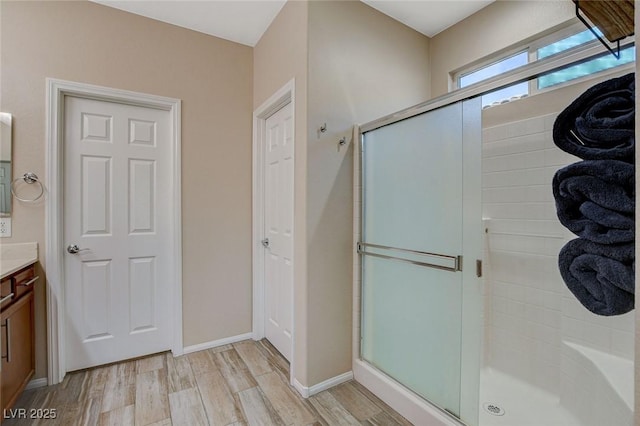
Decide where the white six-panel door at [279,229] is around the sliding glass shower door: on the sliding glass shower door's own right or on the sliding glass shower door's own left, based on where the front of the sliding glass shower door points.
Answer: on the sliding glass shower door's own right

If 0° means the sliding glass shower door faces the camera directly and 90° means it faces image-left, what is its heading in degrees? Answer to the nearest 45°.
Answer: approximately 45°

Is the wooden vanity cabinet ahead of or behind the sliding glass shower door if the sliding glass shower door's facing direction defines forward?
ahead

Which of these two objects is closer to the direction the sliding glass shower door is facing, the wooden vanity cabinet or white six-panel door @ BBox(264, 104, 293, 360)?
the wooden vanity cabinet

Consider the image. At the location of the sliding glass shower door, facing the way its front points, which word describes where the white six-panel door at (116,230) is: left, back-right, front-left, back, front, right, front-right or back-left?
front-right

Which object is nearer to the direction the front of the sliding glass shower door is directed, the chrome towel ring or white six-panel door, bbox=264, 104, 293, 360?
the chrome towel ring
